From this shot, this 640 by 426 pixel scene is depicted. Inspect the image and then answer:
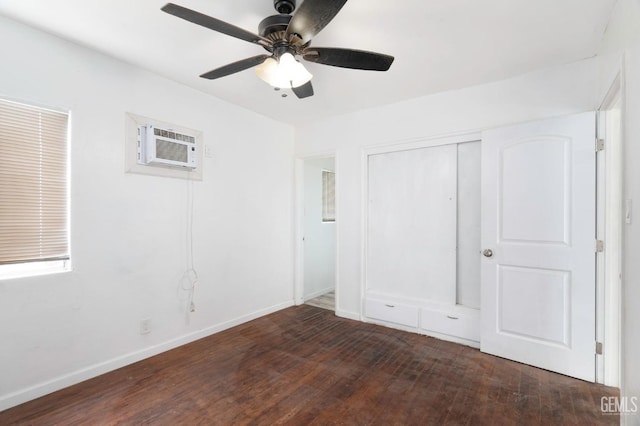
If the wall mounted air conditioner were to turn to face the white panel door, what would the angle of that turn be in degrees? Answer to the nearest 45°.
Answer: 0° — it already faces it

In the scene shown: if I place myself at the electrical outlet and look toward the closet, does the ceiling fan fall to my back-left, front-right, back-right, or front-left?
front-right

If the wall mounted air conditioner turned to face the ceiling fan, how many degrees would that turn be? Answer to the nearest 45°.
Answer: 0° — it already faces it

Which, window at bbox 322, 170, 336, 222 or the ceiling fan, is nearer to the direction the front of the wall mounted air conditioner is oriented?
the ceiling fan

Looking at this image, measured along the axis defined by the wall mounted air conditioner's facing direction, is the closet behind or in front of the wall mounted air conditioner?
in front

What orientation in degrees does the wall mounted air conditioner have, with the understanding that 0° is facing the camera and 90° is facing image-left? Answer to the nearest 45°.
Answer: approximately 315°

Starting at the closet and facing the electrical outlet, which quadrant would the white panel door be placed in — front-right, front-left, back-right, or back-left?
back-left
